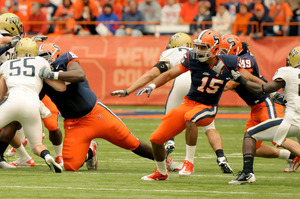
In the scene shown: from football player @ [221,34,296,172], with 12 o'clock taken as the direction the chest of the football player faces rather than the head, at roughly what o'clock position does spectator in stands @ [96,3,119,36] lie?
The spectator in stands is roughly at 2 o'clock from the football player.

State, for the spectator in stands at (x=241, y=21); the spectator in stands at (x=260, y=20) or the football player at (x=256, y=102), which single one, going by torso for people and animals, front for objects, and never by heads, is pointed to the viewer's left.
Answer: the football player

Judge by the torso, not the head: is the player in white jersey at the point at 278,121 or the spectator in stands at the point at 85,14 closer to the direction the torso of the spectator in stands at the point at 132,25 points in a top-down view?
the player in white jersey

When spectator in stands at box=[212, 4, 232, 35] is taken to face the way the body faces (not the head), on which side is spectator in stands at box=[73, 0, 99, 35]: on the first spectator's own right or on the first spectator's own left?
on the first spectator's own right

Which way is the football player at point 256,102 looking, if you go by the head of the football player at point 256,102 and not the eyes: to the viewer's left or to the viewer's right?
to the viewer's left

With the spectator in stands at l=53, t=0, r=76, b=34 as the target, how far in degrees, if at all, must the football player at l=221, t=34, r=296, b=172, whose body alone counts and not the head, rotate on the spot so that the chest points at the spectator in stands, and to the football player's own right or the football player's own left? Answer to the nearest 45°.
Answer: approximately 45° to the football player's own right

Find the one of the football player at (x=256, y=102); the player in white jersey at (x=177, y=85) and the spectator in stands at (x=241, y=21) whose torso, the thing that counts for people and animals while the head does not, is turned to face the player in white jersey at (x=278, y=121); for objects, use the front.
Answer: the spectator in stands

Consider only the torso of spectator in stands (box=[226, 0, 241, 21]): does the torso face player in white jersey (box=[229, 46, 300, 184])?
yes

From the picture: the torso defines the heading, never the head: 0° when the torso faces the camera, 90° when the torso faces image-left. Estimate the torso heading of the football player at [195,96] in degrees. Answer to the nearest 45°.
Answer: approximately 45°

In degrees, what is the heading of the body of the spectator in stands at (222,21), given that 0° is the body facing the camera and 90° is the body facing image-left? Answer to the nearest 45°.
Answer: approximately 0°

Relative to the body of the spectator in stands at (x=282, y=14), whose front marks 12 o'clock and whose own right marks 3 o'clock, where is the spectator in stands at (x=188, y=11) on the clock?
the spectator in stands at (x=188, y=11) is roughly at 3 o'clock from the spectator in stands at (x=282, y=14).

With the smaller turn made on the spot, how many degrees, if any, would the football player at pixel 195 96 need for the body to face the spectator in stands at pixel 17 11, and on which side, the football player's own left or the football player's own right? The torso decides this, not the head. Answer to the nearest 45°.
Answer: approximately 90° to the football player's own right
